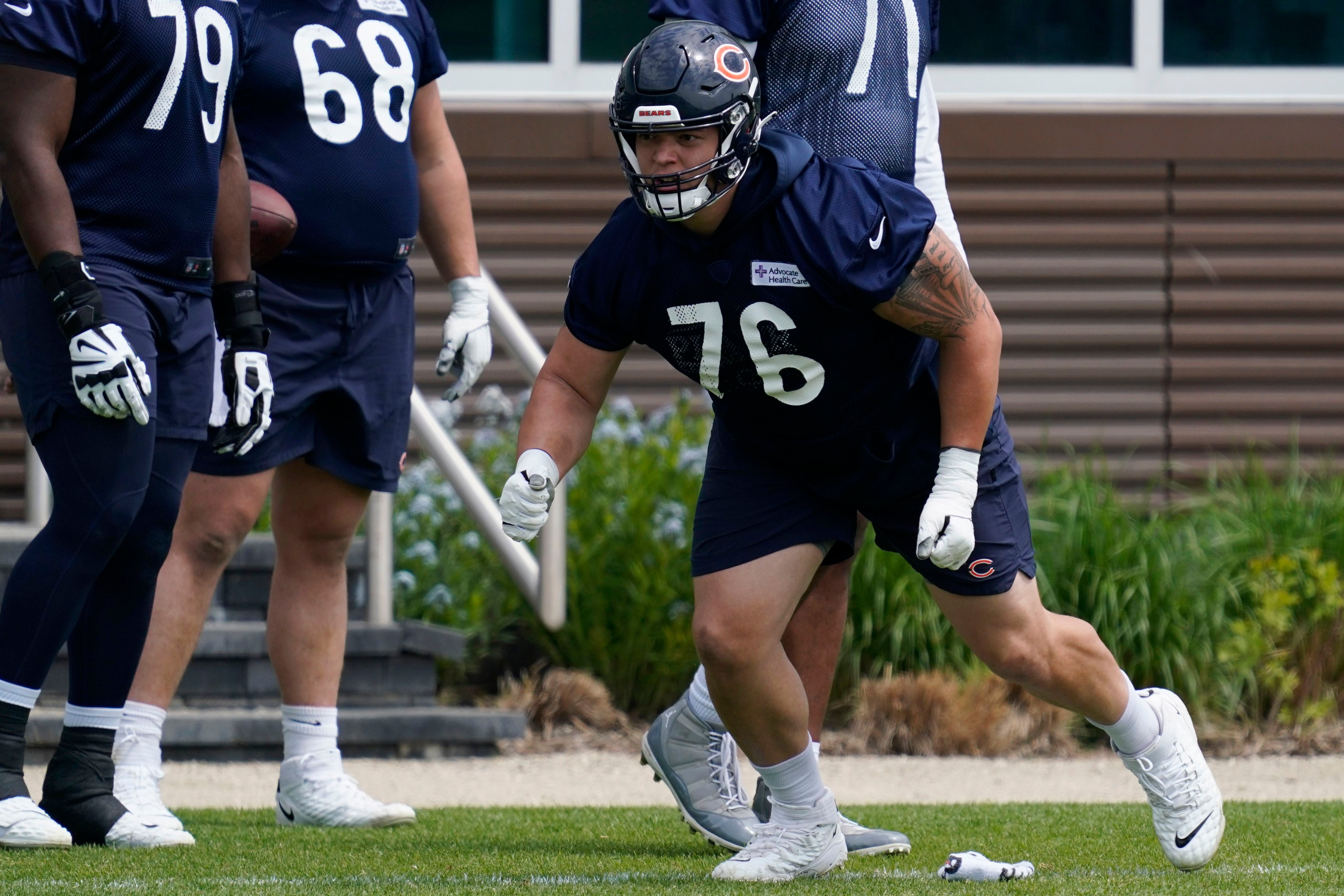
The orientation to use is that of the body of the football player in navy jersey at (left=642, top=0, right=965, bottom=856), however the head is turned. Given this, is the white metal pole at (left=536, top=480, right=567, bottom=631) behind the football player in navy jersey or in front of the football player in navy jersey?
behind

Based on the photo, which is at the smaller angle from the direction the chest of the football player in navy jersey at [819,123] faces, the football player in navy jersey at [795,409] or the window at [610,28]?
the football player in navy jersey
